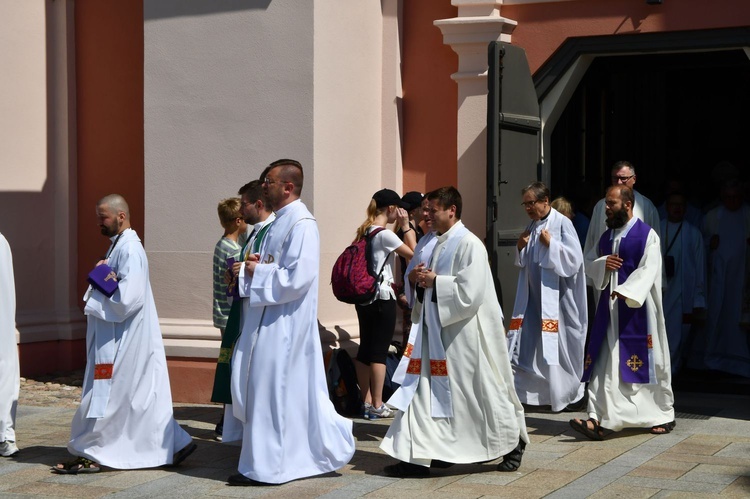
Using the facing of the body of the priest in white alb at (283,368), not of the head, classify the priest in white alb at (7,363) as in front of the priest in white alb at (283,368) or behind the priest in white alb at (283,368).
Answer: in front

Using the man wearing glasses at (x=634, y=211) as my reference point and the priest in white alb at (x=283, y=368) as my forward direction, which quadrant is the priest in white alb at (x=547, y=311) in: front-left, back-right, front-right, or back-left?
front-right

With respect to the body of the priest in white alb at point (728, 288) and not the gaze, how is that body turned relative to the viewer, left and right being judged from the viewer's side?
facing the viewer

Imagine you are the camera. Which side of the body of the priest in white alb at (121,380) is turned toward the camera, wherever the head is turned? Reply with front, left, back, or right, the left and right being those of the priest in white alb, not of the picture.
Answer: left

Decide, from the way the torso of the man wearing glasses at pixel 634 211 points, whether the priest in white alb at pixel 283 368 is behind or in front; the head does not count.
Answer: in front

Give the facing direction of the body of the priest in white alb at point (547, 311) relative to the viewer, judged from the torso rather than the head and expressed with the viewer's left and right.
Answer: facing the viewer and to the left of the viewer

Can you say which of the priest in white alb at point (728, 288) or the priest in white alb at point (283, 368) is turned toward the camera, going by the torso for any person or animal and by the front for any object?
the priest in white alb at point (728, 288)

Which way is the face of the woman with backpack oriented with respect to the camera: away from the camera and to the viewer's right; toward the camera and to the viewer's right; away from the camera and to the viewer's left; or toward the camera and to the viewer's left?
away from the camera and to the viewer's right

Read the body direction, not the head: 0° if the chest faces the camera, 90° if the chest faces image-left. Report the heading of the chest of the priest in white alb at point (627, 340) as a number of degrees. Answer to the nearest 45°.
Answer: approximately 45°

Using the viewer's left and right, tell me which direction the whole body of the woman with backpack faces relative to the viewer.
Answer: facing to the right of the viewer

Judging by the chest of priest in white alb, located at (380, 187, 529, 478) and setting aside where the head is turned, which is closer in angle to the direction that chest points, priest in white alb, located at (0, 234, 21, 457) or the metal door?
the priest in white alb

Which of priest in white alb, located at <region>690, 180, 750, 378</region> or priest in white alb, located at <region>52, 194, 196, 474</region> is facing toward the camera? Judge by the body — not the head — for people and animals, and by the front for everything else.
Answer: priest in white alb, located at <region>690, 180, 750, 378</region>

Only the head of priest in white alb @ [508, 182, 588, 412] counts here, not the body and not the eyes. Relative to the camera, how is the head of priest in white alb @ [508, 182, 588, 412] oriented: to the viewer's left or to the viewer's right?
to the viewer's left

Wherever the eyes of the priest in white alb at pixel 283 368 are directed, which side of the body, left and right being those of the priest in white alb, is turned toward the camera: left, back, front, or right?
left
